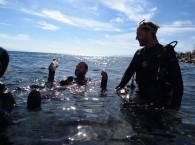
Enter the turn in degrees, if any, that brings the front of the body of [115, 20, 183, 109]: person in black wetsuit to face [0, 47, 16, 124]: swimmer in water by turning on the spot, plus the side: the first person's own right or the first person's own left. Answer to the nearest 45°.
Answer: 0° — they already face them

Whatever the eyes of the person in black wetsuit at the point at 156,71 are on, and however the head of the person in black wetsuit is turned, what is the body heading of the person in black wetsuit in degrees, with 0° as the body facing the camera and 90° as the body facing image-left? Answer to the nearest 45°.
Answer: approximately 45°
